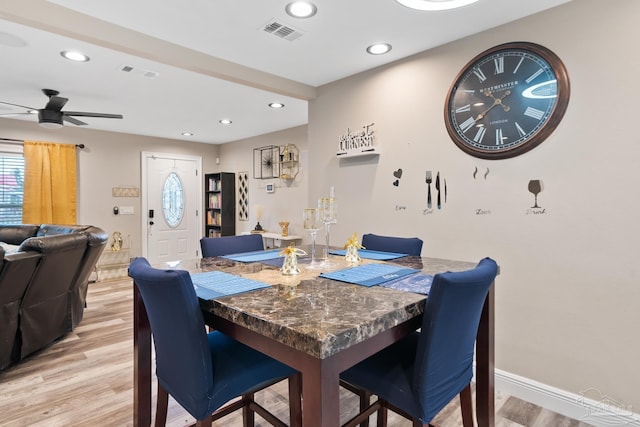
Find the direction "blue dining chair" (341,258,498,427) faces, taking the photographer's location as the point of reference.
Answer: facing away from the viewer and to the left of the viewer

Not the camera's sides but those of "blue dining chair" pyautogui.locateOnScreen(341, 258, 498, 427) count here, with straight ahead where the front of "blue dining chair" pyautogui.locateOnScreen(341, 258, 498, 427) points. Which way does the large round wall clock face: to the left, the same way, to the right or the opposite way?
to the left

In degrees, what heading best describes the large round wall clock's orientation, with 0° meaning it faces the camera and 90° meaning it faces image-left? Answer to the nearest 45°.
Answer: approximately 45°

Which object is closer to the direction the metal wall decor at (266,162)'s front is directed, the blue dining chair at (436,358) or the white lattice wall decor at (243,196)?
the blue dining chair

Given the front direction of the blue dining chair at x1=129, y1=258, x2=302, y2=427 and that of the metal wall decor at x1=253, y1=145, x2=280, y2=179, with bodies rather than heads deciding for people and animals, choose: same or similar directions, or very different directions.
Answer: very different directions

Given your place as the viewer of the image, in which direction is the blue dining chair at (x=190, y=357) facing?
facing away from the viewer and to the right of the viewer

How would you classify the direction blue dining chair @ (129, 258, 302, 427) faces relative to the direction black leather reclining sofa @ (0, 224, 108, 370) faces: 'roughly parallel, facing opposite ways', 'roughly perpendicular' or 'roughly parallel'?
roughly perpendicular

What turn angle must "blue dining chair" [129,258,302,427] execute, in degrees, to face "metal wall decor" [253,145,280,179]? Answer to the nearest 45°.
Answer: approximately 45° to its left

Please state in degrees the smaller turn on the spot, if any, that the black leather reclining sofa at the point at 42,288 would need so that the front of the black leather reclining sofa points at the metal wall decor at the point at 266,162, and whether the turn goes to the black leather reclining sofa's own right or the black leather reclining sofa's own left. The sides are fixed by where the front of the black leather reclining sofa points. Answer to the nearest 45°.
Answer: approximately 90° to the black leather reclining sofa's own right

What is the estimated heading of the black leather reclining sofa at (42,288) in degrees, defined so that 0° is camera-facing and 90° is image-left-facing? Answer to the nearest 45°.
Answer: approximately 135°

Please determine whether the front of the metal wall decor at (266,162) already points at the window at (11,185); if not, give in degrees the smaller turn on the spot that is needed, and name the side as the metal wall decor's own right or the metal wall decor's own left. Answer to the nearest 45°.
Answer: approximately 45° to the metal wall decor's own right

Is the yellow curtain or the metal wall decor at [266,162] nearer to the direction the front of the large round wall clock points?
the yellow curtain
